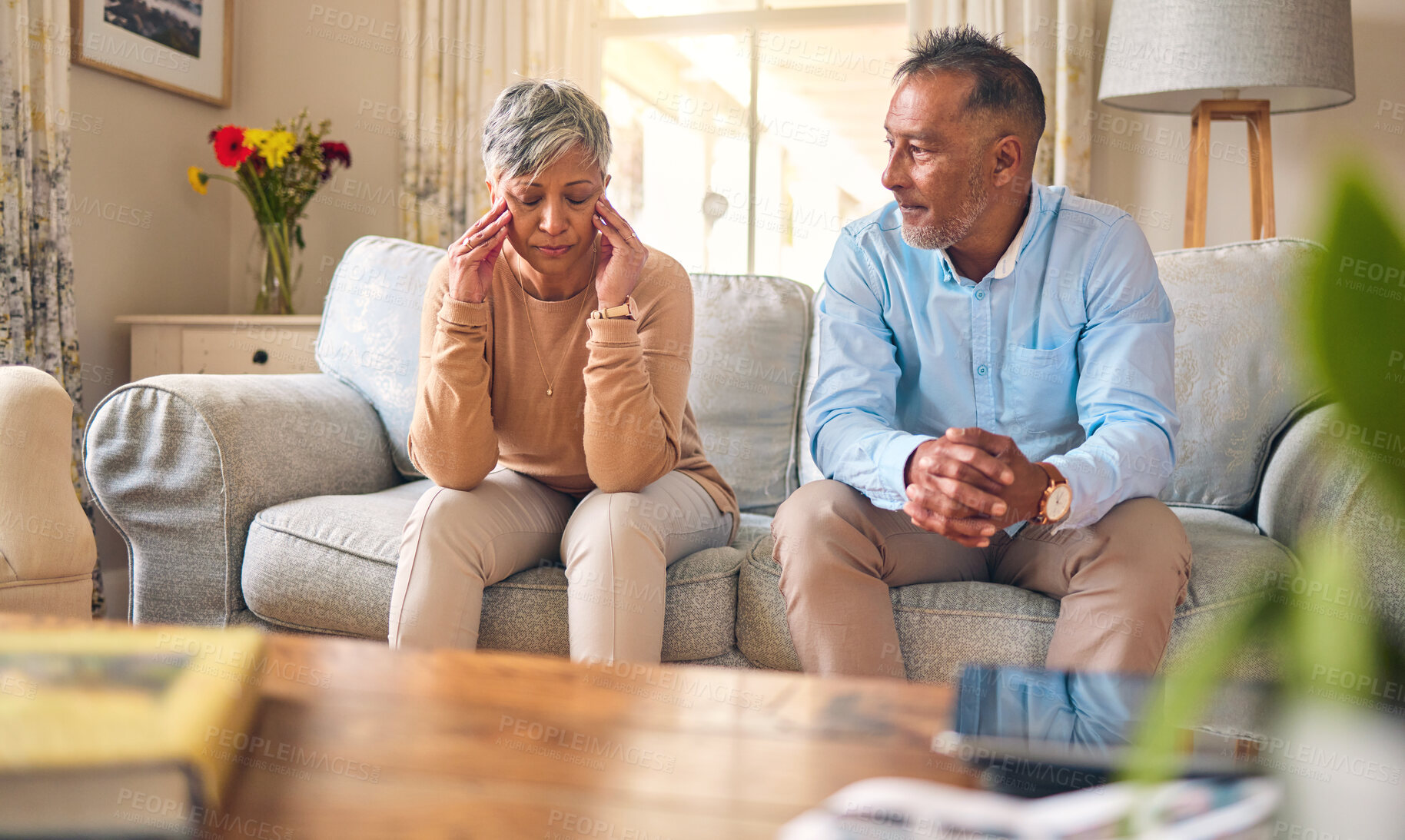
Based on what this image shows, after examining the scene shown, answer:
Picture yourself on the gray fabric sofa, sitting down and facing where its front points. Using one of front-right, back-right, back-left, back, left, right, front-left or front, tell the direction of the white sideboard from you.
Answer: back-right

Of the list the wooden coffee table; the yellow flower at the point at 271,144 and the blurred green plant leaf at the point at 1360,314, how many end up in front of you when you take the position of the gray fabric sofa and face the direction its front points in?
2

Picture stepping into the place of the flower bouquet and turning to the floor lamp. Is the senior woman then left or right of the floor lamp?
right

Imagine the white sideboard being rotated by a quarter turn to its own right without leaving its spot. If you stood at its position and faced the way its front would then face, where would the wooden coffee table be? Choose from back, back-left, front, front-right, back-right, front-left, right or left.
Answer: left

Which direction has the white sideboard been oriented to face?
toward the camera

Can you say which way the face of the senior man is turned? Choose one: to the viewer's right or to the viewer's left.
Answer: to the viewer's left

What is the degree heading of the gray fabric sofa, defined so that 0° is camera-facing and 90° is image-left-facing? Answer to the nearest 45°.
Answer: approximately 0°

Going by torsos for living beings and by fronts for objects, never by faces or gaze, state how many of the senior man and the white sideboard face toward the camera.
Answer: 2

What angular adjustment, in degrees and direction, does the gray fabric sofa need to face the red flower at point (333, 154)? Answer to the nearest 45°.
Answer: approximately 135° to its right

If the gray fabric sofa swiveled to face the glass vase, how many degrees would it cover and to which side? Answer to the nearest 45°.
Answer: approximately 135° to its right

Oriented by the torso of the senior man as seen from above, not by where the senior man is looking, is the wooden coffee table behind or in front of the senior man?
in front

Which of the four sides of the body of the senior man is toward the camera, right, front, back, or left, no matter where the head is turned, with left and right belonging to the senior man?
front

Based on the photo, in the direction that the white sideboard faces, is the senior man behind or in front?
in front

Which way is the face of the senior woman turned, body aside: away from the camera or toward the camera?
toward the camera

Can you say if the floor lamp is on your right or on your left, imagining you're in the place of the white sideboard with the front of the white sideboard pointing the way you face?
on your left

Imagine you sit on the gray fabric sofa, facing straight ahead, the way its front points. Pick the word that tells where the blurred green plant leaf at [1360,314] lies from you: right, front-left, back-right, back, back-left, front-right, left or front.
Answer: front
